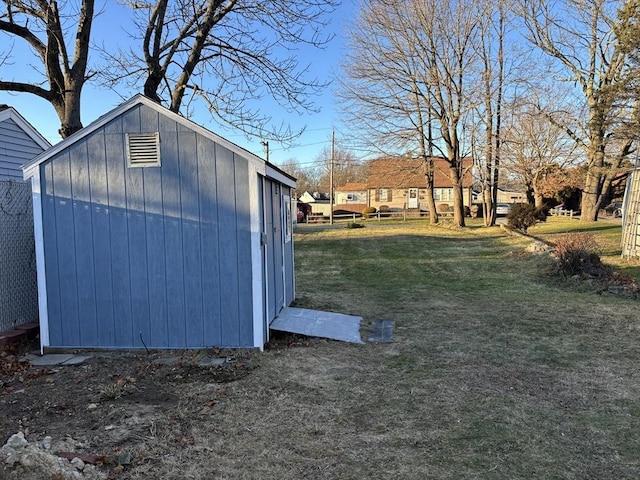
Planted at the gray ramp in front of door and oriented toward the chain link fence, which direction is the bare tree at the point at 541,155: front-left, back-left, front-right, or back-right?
back-right

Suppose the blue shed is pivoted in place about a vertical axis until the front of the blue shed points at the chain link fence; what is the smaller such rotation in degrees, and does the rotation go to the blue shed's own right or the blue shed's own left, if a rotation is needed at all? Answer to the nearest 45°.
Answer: approximately 135° to the blue shed's own left

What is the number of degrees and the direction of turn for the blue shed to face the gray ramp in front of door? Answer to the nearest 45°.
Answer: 0° — it already faces it

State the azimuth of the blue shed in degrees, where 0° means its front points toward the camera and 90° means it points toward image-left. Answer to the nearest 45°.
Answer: approximately 270°
